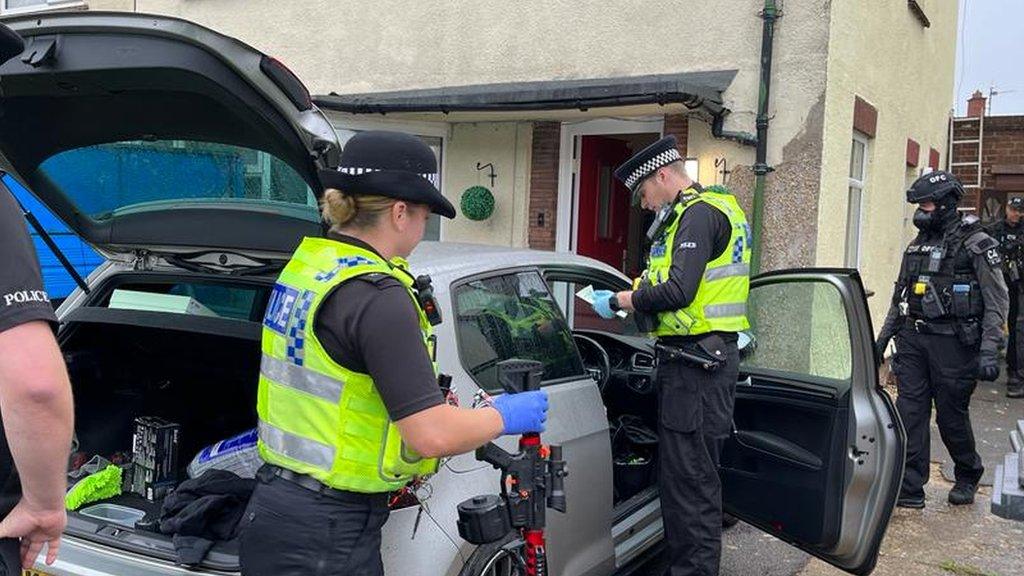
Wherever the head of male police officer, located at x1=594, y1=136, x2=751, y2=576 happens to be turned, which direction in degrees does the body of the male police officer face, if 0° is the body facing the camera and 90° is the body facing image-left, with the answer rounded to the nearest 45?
approximately 90°

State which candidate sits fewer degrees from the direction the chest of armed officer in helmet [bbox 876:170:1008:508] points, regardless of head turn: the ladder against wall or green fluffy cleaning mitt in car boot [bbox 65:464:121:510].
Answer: the green fluffy cleaning mitt in car boot

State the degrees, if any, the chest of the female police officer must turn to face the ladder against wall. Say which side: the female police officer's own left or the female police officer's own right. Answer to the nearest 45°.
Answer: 0° — they already face it

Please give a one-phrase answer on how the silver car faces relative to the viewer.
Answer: facing away from the viewer and to the right of the viewer

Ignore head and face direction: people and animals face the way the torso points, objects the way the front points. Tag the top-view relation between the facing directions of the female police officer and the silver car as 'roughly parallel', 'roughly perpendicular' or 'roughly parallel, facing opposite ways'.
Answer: roughly parallel

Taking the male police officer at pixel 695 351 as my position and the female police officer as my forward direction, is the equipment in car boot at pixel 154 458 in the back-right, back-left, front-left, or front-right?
front-right

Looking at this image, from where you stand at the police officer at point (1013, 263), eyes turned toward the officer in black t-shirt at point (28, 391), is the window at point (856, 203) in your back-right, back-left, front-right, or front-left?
front-right

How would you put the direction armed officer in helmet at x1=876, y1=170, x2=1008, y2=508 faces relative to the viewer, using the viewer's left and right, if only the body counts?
facing the viewer and to the left of the viewer

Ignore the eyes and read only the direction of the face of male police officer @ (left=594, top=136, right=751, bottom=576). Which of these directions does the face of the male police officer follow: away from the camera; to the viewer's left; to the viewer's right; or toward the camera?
to the viewer's left

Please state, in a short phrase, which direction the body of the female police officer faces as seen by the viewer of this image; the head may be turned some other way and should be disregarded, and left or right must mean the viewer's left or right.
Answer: facing away from the viewer and to the right of the viewer

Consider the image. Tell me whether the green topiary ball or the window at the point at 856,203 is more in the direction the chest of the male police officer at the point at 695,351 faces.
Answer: the green topiary ball

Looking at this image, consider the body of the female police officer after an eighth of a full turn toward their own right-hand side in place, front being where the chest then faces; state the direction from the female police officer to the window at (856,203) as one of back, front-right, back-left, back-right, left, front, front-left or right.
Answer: front-left
